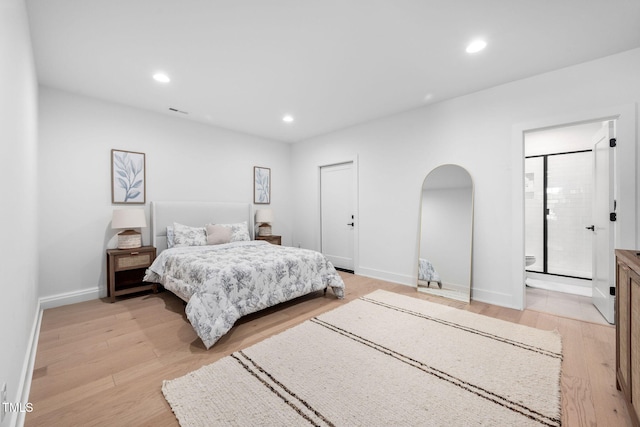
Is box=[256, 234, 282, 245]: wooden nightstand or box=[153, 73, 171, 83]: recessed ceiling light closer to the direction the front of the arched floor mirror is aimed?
the recessed ceiling light

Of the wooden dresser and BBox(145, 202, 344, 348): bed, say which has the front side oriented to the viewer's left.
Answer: the wooden dresser

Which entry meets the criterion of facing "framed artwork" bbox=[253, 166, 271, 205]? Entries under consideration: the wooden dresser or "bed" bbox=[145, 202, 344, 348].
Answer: the wooden dresser

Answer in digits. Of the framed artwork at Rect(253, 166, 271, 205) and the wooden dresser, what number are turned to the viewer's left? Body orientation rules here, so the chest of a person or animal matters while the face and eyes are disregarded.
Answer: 1

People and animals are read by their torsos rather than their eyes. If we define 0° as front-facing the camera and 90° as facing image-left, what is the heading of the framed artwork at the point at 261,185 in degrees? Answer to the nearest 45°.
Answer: approximately 315°

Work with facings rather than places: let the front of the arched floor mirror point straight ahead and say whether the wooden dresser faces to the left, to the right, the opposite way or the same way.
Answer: to the right

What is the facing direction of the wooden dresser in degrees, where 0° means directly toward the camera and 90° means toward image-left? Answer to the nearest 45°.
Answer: approximately 90°

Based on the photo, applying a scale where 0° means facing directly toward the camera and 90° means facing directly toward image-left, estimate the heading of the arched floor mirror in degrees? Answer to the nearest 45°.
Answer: approximately 45°

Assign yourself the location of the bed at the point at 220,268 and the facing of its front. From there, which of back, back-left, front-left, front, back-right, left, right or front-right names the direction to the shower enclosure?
front-left

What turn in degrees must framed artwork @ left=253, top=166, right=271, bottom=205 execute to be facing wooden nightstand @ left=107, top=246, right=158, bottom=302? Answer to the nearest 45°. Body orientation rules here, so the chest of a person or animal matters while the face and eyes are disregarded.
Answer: approximately 90° to its right
